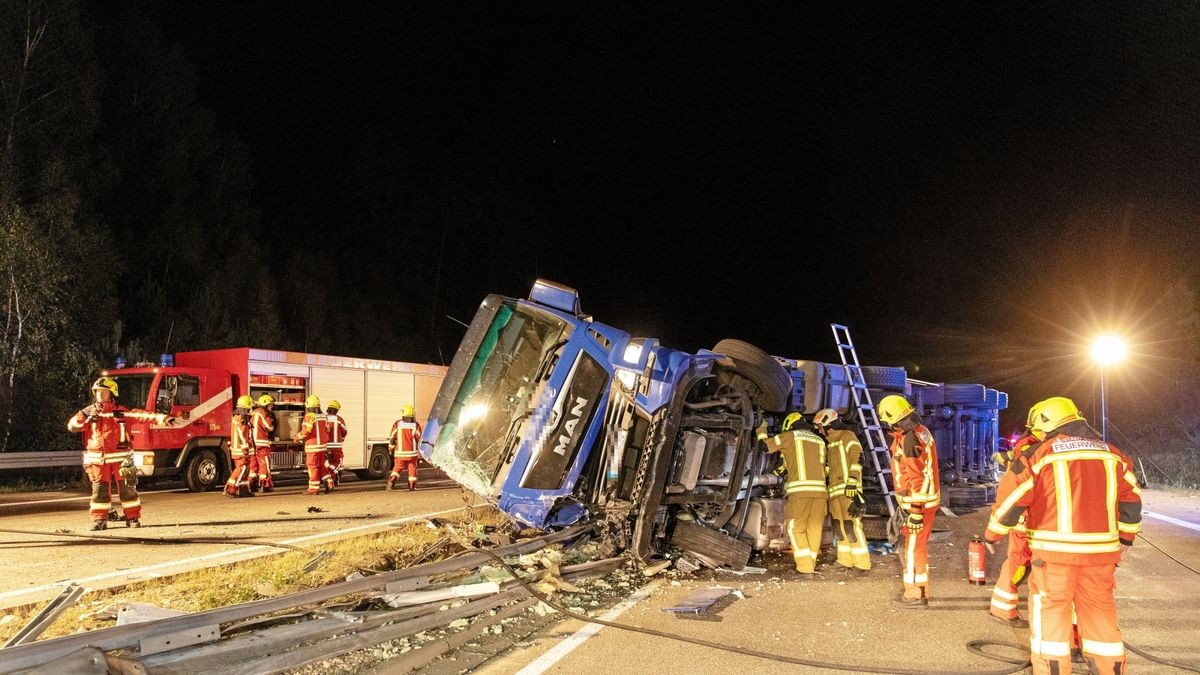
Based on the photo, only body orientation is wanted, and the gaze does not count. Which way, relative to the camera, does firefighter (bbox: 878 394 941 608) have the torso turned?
to the viewer's left

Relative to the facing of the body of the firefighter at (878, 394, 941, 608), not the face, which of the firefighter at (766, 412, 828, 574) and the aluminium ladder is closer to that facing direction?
the firefighter

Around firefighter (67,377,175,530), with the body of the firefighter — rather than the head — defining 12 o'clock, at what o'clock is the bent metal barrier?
The bent metal barrier is roughly at 12 o'clock from the firefighter.

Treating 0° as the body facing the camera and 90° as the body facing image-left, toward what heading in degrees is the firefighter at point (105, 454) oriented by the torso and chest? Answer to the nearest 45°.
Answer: approximately 0°

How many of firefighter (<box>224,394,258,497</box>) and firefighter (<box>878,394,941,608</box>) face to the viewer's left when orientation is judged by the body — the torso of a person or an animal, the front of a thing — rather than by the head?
1

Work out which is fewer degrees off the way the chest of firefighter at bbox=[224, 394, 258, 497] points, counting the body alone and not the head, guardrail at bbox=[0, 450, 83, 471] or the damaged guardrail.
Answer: the damaged guardrail

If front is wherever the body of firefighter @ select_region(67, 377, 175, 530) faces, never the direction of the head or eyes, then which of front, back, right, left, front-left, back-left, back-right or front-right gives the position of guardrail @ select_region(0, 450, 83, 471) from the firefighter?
back
